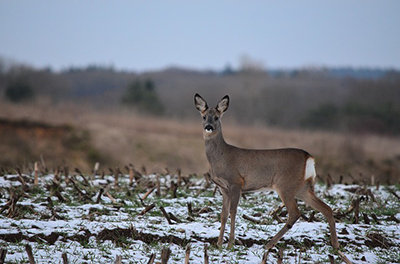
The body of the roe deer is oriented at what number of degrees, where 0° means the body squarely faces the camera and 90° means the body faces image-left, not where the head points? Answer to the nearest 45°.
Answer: approximately 90°
